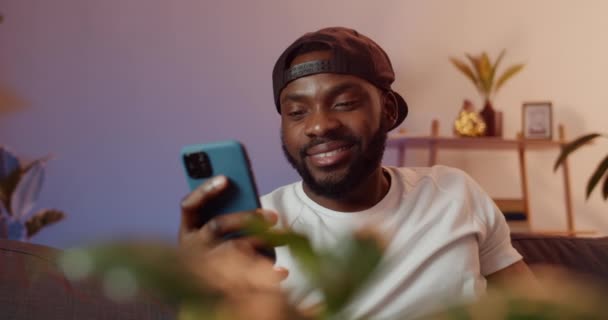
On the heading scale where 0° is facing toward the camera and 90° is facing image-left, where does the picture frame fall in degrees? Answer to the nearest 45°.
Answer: approximately 0°

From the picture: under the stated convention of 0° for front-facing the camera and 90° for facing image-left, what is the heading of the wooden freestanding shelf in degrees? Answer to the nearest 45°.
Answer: approximately 0°

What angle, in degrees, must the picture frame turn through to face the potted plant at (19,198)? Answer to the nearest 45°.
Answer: approximately 45° to its right

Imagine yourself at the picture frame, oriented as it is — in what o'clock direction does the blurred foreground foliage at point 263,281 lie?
The blurred foreground foliage is roughly at 12 o'clock from the picture frame.

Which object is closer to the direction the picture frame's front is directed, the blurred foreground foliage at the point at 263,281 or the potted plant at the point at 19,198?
the blurred foreground foliage

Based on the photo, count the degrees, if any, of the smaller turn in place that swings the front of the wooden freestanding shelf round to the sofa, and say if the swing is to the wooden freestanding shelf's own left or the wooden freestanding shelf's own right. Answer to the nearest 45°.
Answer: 0° — it already faces it

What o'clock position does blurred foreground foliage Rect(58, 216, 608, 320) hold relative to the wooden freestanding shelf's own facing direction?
The blurred foreground foliage is roughly at 12 o'clock from the wooden freestanding shelf.

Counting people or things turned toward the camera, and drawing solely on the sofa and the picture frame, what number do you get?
2
